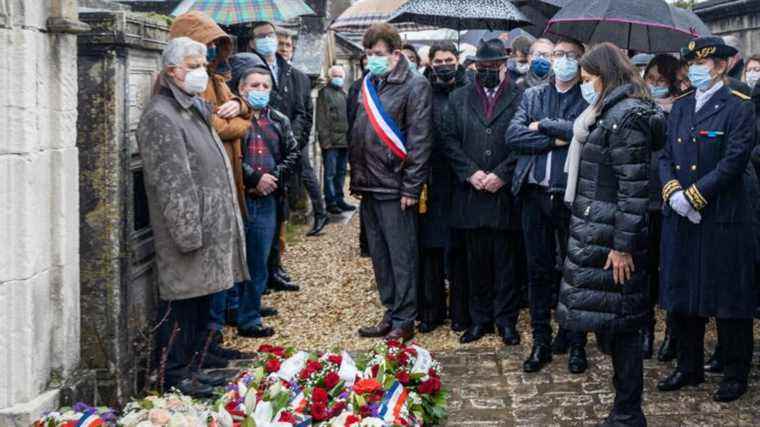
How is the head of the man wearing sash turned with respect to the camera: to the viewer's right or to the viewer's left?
to the viewer's left

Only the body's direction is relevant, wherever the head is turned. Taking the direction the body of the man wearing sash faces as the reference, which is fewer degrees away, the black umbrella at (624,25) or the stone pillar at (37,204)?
the stone pillar

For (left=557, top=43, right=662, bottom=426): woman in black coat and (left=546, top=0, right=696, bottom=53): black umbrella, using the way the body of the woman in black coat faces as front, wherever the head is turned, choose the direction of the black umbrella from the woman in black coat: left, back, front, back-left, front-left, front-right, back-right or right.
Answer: right

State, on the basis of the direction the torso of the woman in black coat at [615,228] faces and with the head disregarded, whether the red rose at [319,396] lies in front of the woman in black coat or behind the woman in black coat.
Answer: in front

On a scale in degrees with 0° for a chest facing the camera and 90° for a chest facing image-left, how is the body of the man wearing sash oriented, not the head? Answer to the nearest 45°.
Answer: approximately 45°

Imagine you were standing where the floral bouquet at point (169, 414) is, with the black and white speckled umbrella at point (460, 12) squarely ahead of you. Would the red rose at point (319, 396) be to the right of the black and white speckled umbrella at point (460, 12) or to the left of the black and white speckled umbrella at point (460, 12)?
right

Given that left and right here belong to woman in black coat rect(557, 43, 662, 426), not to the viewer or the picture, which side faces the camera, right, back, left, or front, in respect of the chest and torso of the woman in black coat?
left

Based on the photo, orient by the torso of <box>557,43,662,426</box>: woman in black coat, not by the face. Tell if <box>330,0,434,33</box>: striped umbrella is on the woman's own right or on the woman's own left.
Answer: on the woman's own right

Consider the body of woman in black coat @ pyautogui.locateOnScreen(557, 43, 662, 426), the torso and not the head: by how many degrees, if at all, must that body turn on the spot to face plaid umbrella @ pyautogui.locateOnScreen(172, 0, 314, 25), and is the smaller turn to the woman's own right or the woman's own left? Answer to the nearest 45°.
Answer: approximately 45° to the woman's own right

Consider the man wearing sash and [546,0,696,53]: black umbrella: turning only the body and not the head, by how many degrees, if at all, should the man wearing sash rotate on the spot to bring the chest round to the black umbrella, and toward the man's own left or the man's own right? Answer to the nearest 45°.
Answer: approximately 135° to the man's own left

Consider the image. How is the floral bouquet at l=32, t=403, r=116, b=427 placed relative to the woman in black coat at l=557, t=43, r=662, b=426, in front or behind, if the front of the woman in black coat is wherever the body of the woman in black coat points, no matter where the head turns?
in front

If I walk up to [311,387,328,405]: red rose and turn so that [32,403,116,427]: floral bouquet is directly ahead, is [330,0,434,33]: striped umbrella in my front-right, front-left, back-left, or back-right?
back-right
